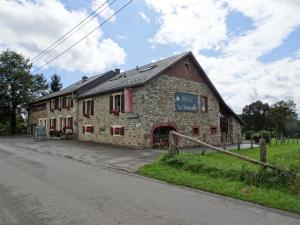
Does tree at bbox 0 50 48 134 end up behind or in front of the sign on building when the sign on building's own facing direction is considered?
behind

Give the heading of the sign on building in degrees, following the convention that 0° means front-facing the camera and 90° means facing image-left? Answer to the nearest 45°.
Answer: approximately 315°
